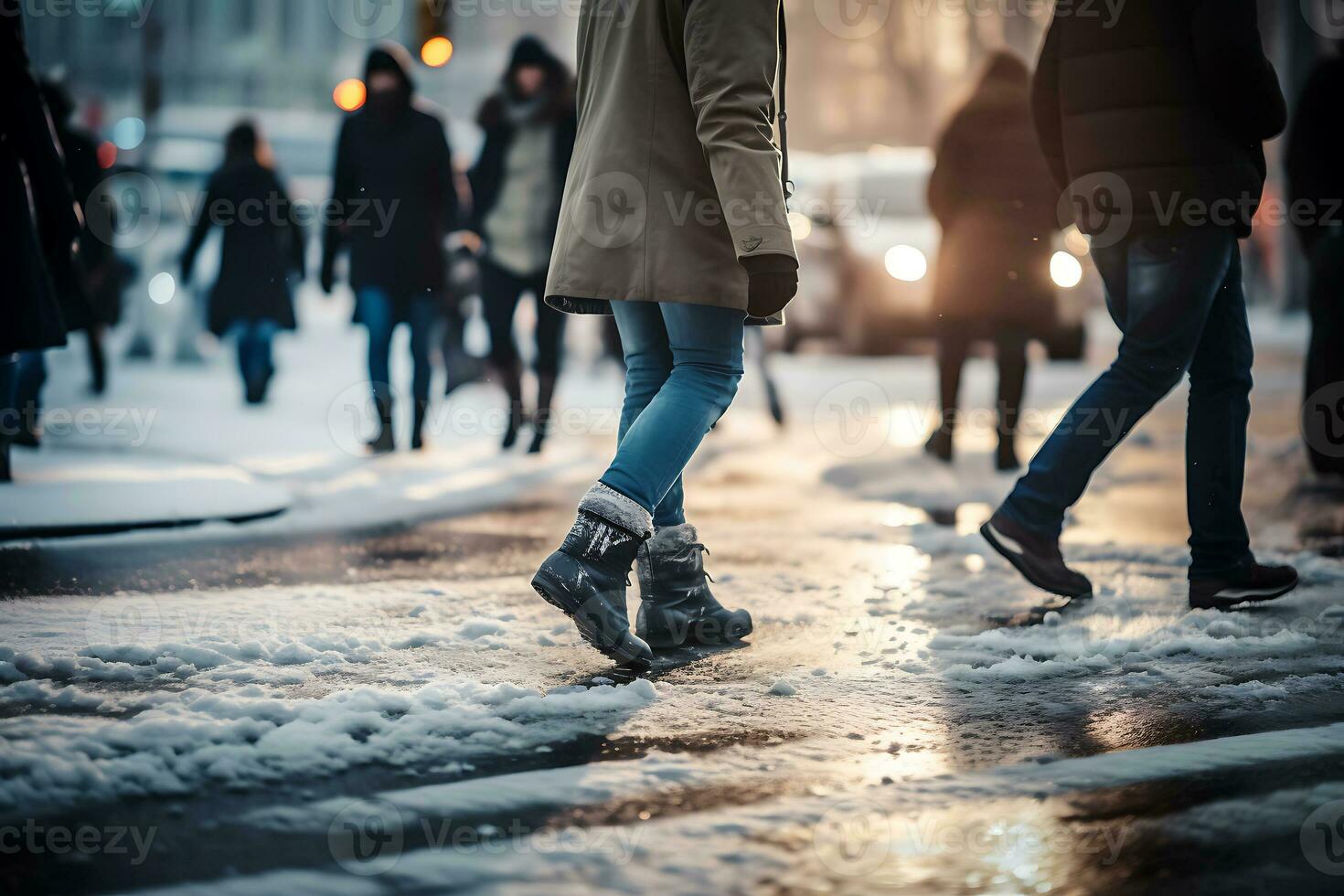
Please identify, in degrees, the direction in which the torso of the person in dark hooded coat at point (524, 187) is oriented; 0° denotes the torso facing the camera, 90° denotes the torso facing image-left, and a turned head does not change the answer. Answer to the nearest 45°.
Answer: approximately 0°

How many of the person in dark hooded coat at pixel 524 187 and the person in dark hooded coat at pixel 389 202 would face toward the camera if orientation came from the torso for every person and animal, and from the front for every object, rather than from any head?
2

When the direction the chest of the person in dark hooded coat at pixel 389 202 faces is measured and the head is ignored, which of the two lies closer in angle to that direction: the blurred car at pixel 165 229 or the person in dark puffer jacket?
the person in dark puffer jacket
